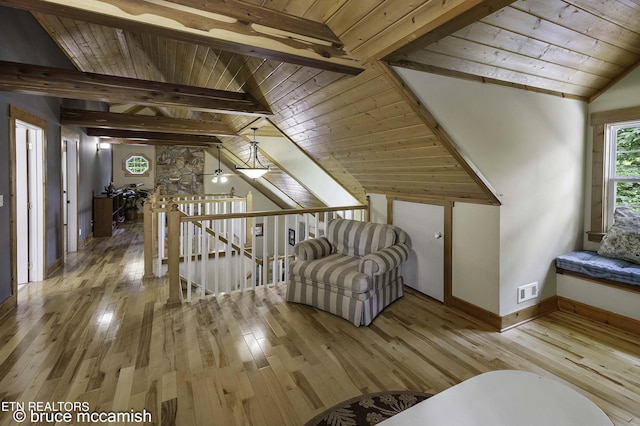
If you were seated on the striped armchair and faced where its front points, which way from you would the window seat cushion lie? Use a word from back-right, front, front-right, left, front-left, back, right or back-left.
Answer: back-left

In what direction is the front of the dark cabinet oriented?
to the viewer's right

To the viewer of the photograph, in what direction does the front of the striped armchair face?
facing the viewer and to the left of the viewer

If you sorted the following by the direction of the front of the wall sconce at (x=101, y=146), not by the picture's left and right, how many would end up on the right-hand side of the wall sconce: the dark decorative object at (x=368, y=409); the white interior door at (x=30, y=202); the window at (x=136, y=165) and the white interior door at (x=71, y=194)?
3

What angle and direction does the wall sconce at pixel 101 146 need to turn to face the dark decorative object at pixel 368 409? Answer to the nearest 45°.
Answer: approximately 90° to its right

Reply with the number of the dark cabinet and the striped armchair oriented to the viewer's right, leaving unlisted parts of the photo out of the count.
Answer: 1

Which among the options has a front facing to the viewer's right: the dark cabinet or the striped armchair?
the dark cabinet

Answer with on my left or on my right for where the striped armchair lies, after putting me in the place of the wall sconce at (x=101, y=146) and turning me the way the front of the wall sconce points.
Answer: on my right

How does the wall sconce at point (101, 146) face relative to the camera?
to the viewer's right

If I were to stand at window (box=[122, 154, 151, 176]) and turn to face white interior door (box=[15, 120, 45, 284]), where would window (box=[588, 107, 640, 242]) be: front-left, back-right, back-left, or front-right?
front-left

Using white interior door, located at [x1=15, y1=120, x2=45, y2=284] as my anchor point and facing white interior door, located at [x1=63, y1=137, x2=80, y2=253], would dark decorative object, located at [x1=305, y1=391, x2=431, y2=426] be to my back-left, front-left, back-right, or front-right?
back-right

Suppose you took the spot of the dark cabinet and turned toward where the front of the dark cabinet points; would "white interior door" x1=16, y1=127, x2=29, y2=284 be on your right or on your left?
on your right

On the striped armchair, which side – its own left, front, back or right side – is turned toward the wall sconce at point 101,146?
right
